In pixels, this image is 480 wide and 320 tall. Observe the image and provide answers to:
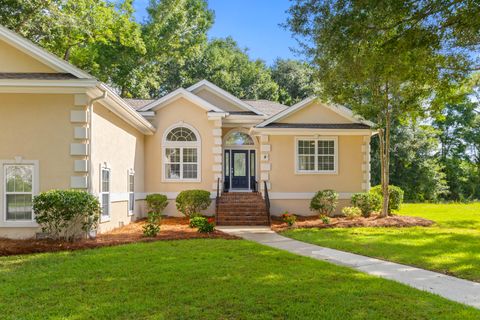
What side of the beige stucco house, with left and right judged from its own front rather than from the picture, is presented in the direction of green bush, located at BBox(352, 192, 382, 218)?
left

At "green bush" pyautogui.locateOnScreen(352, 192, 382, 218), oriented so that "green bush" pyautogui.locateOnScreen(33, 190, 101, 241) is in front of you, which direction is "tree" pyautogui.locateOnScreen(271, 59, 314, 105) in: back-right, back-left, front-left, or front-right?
back-right

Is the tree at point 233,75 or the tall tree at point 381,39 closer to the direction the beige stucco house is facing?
the tall tree

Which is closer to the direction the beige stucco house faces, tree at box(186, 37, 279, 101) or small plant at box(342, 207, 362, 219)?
the small plant

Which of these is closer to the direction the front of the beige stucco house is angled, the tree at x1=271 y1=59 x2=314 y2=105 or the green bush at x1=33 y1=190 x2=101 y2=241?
the green bush

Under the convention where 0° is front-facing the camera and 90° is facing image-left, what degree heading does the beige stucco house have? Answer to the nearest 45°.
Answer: approximately 0°

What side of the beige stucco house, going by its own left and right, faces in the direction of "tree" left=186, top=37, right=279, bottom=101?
back

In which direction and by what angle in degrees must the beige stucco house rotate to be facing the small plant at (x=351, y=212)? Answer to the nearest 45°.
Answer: approximately 90° to its left
